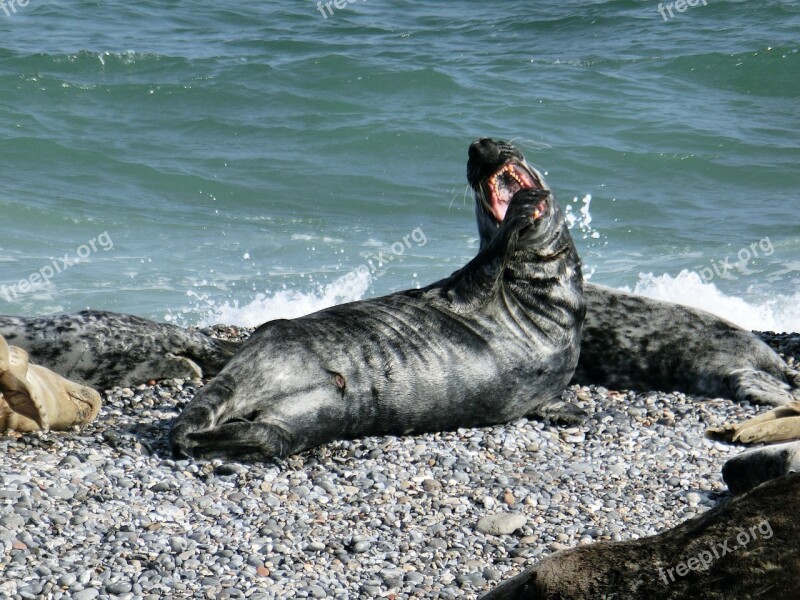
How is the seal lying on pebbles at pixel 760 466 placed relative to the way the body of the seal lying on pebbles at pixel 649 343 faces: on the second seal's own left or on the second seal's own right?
on the second seal's own left

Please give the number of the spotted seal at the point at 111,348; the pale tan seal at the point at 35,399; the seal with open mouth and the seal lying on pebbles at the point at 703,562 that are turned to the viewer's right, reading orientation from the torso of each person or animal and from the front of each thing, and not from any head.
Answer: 3

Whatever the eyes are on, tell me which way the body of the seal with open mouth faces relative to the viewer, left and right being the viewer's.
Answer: facing to the right of the viewer

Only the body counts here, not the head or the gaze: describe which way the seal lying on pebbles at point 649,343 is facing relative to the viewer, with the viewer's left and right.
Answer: facing to the left of the viewer

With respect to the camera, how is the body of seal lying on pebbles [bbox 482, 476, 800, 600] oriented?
to the viewer's left

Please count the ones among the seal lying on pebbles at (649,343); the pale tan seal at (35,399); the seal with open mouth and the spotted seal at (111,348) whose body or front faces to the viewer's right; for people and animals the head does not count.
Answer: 2
